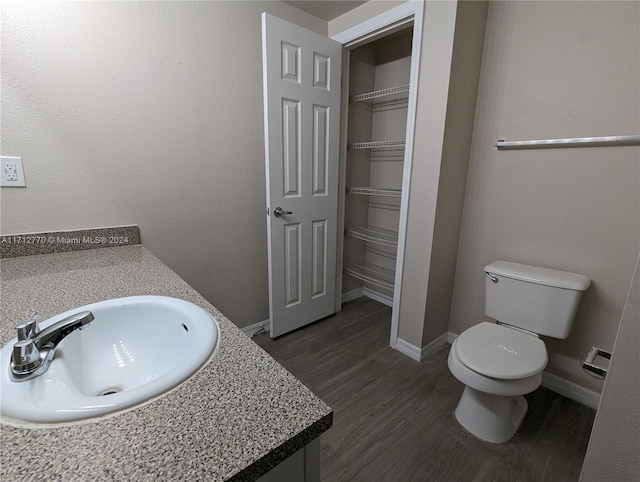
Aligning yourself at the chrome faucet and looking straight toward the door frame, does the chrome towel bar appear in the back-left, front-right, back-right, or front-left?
front-right

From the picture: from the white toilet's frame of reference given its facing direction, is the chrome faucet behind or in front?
in front

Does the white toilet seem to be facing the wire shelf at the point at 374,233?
no

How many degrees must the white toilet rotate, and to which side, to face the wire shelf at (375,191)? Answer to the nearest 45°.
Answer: approximately 90° to its right

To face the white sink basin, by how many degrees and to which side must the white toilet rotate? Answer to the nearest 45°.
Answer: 0° — it already faces it

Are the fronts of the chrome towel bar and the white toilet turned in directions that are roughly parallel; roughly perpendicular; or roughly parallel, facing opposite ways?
roughly parallel

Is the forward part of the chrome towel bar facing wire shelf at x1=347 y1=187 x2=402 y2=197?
no

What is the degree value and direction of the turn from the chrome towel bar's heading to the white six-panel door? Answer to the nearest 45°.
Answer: approximately 45° to its right

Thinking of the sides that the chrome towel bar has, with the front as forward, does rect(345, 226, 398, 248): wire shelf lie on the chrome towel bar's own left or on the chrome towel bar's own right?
on the chrome towel bar's own right

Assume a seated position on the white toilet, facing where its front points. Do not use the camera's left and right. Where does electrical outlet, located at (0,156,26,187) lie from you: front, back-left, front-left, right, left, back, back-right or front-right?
front

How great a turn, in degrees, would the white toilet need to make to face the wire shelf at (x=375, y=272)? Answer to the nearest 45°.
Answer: approximately 90° to its right

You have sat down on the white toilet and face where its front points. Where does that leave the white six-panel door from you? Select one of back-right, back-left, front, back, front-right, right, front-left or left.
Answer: front-right

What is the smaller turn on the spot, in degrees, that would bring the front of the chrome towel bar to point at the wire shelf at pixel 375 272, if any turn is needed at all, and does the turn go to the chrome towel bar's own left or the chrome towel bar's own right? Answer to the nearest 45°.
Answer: approximately 45° to the chrome towel bar's own right

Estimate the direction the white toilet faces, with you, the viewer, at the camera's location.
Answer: facing the viewer and to the left of the viewer

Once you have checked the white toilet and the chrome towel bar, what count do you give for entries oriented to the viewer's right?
0

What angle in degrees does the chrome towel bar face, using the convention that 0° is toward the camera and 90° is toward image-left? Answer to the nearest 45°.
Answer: approximately 45°
